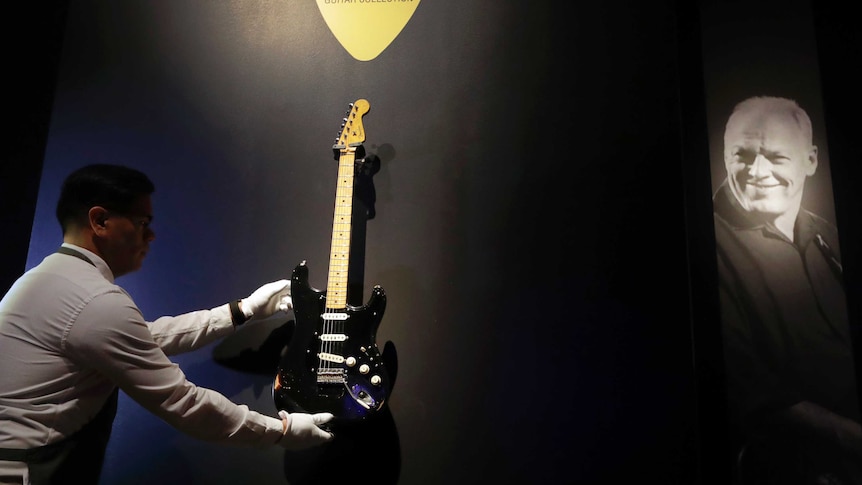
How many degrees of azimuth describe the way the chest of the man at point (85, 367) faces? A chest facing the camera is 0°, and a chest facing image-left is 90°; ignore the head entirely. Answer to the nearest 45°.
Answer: approximately 270°

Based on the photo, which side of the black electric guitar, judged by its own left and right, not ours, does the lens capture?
front
